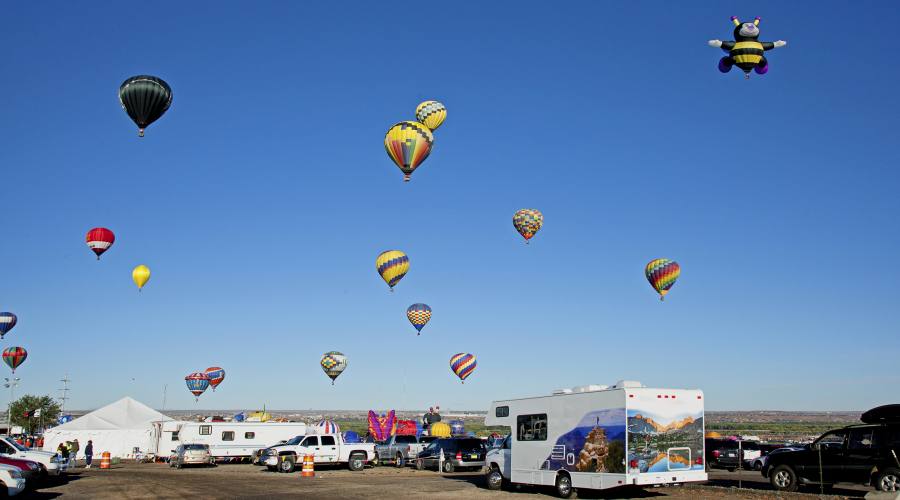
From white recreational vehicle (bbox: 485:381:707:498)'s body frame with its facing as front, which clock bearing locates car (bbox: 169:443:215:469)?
The car is roughly at 12 o'clock from the white recreational vehicle.

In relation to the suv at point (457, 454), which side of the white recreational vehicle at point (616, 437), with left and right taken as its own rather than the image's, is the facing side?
front

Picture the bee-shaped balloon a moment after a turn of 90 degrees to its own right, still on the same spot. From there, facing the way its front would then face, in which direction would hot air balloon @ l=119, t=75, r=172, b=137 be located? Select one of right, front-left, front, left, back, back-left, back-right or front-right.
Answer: front

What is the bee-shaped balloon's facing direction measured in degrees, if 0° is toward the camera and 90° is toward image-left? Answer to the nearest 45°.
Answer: approximately 0°

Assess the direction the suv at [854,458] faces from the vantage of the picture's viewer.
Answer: facing to the left of the viewer
